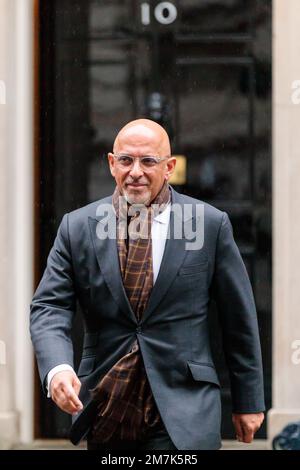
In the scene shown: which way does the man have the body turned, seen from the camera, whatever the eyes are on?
toward the camera

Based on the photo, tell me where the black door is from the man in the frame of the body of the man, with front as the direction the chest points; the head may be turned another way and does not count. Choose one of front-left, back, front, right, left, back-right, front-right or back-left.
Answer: back
